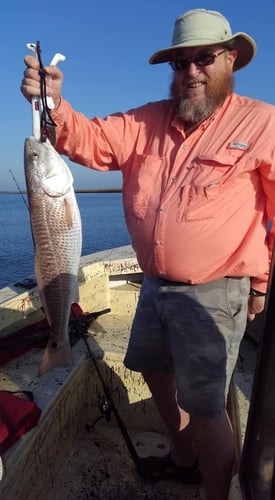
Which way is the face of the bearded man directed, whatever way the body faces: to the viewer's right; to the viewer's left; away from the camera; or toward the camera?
toward the camera

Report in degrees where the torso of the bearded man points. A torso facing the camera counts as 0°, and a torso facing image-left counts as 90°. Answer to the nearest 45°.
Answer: approximately 45°
